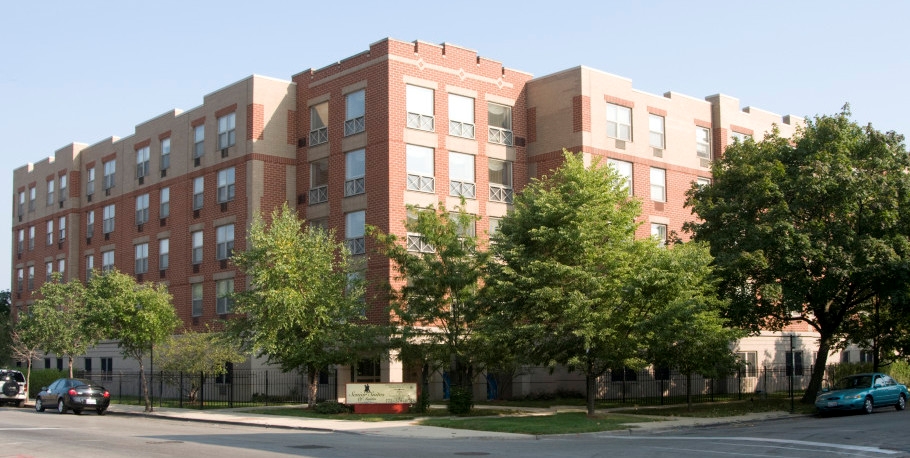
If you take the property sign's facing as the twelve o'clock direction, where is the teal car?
The teal car is roughly at 9 o'clock from the property sign.

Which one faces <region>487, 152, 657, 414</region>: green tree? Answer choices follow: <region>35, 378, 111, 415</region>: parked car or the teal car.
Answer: the teal car

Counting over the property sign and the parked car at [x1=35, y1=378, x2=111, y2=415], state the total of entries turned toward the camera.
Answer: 1

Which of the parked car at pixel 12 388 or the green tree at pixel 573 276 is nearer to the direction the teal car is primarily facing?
the green tree

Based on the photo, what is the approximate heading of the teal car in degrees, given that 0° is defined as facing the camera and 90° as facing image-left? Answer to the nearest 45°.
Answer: approximately 45°

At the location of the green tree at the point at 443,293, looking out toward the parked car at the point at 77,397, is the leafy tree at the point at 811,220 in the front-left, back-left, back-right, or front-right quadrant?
back-right

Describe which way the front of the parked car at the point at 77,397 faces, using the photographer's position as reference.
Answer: facing away from the viewer and to the left of the viewer

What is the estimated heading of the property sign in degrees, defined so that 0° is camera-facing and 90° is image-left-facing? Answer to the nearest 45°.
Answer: approximately 0°

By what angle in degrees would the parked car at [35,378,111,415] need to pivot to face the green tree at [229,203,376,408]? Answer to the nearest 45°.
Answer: approximately 90° to its right

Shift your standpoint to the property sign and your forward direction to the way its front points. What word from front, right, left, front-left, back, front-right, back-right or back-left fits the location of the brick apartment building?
back
